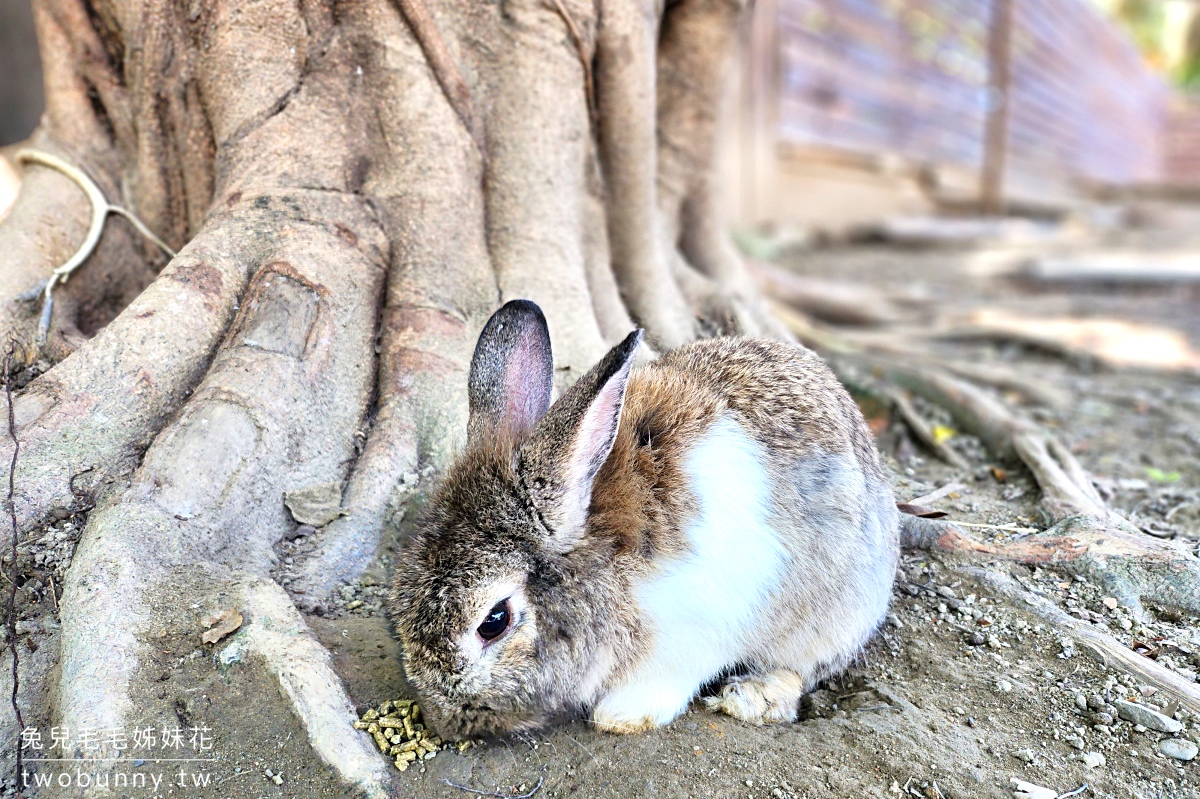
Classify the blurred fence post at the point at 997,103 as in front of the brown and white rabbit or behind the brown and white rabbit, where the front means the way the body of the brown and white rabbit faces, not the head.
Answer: behind

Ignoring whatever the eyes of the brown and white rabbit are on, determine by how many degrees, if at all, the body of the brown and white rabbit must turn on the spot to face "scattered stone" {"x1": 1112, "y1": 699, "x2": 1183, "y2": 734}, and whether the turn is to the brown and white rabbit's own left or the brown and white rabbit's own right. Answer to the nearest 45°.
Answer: approximately 135° to the brown and white rabbit's own left

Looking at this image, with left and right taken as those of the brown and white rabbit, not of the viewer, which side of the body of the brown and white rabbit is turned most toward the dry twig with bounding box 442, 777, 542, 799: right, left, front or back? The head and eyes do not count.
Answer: front

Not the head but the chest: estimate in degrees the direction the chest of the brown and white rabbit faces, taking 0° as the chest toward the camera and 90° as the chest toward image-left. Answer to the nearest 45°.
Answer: approximately 45°

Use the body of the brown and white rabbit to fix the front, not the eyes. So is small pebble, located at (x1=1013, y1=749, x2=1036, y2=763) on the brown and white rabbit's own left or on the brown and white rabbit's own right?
on the brown and white rabbit's own left

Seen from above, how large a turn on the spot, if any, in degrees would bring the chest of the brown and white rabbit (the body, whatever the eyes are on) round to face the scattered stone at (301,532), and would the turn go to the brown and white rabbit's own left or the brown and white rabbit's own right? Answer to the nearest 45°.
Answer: approximately 45° to the brown and white rabbit's own right

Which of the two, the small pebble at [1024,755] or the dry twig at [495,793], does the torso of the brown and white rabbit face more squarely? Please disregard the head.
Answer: the dry twig

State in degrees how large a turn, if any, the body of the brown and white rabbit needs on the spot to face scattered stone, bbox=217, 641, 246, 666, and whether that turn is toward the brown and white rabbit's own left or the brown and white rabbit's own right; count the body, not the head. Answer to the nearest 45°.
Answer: approximately 45° to the brown and white rabbit's own right

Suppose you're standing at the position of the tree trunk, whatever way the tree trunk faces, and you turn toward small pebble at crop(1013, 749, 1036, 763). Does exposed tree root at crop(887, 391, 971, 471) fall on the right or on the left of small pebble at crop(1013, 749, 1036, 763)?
left

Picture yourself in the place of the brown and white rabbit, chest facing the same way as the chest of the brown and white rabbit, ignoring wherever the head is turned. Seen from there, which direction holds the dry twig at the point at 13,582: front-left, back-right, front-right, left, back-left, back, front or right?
front-right

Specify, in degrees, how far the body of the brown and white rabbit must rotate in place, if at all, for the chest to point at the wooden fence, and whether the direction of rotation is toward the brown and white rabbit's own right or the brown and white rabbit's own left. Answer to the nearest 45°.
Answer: approximately 180°

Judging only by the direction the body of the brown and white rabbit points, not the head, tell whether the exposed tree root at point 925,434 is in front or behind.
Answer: behind
